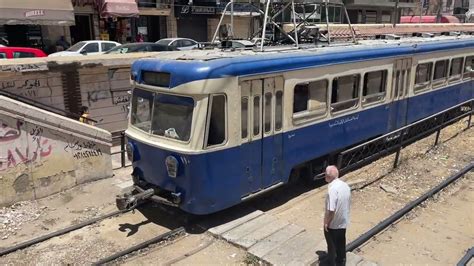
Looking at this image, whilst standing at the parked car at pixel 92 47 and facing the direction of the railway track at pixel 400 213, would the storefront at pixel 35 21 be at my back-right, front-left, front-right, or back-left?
back-right

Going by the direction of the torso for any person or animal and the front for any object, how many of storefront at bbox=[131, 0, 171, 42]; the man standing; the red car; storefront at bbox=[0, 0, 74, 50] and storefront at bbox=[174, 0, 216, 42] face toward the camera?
3

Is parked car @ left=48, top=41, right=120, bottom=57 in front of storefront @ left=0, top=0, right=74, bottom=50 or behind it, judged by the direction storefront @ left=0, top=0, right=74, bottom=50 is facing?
in front

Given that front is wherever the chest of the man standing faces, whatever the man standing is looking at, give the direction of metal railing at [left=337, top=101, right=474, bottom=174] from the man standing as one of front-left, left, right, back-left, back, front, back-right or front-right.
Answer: front-right

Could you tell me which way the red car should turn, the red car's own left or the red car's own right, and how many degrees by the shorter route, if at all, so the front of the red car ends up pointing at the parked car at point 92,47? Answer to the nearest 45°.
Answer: approximately 135° to the red car's own right

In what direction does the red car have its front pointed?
to the viewer's left

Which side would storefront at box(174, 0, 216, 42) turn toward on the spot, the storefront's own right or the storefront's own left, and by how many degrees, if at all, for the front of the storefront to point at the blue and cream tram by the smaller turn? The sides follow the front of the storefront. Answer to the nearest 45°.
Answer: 0° — it already faces it

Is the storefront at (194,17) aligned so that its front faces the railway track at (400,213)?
yes

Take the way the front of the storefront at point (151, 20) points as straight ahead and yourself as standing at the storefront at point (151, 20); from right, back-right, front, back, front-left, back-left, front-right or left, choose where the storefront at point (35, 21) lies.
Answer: front-right

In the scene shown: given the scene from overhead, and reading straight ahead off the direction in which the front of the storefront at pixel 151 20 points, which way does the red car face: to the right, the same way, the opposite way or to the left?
to the right

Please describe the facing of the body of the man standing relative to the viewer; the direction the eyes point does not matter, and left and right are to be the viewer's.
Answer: facing away from the viewer and to the left of the viewer

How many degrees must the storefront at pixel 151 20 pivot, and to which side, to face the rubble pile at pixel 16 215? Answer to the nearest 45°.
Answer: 0° — it already faces it

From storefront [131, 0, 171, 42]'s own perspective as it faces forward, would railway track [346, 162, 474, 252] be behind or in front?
in front
